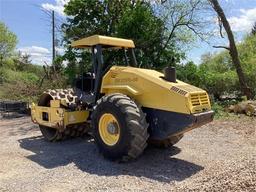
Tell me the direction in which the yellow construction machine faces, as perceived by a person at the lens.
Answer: facing away from the viewer and to the left of the viewer
